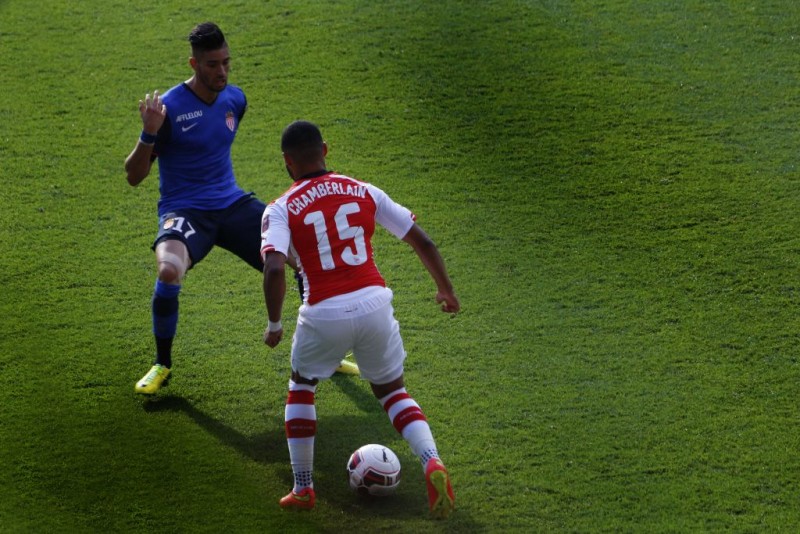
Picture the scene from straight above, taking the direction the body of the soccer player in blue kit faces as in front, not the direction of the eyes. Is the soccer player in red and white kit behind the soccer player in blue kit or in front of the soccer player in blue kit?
in front

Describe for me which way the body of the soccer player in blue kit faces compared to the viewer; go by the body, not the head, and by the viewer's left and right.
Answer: facing the viewer

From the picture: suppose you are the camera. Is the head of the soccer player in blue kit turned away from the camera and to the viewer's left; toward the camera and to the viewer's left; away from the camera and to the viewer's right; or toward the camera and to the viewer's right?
toward the camera and to the viewer's right

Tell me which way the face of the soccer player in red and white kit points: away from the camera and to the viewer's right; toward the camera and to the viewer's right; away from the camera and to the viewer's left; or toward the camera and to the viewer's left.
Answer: away from the camera and to the viewer's left

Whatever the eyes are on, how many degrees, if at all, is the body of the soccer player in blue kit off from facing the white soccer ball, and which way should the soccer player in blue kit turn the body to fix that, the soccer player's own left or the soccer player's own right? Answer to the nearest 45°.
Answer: approximately 45° to the soccer player's own left
